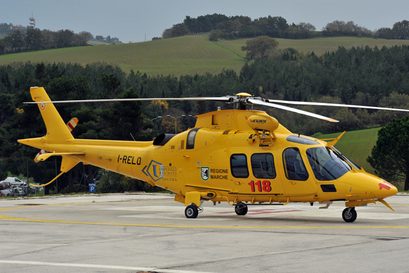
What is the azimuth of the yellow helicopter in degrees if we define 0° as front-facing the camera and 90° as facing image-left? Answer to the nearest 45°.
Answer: approximately 315°
